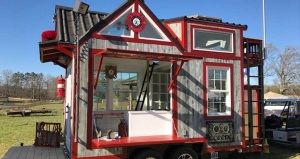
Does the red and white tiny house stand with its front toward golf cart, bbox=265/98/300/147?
no

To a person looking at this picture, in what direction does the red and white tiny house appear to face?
facing the viewer

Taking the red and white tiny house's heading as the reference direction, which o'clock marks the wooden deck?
The wooden deck is roughly at 3 o'clock from the red and white tiny house.

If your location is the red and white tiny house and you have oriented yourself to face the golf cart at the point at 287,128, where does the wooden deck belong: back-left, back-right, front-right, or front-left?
back-left
